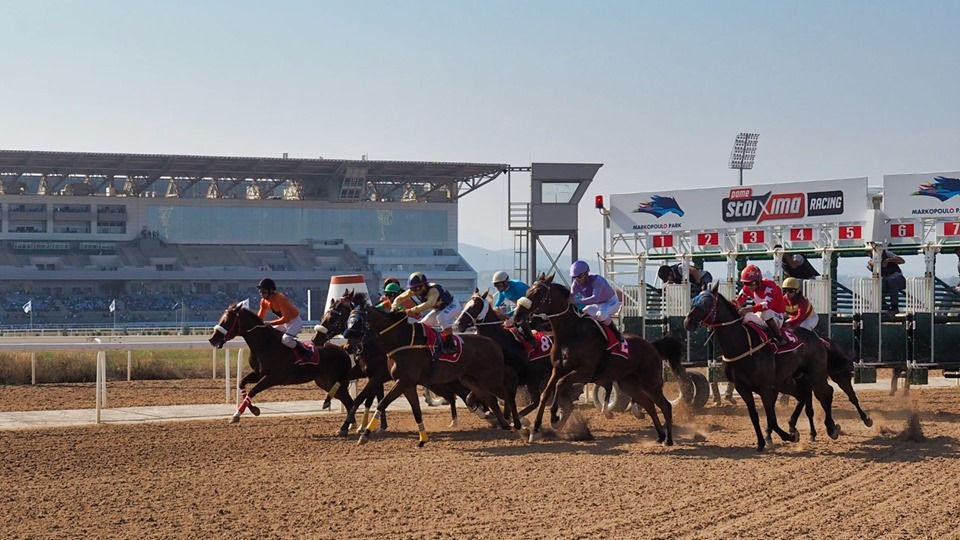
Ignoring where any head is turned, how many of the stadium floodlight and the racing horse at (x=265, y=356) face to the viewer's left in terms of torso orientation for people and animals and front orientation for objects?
1

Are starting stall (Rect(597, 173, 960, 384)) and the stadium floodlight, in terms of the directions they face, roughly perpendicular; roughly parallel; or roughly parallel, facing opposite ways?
roughly perpendicular

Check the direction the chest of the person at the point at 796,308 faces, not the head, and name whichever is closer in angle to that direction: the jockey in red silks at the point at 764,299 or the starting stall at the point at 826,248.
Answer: the jockey in red silks

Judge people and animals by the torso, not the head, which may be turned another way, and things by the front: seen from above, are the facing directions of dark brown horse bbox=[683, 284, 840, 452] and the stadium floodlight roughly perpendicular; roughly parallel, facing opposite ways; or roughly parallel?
roughly perpendicular

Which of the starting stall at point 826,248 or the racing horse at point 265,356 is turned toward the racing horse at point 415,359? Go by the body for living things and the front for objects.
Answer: the starting stall

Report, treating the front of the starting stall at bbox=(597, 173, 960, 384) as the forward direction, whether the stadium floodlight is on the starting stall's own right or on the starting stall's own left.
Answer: on the starting stall's own right

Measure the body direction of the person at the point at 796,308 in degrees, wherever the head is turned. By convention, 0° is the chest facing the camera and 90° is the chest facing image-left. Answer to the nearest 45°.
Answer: approximately 45°

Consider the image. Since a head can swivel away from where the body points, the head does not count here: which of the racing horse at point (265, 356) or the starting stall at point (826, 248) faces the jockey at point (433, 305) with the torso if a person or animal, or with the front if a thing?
the starting stall

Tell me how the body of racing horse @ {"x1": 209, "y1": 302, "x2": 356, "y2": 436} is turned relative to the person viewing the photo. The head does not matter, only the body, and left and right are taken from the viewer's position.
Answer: facing to the left of the viewer

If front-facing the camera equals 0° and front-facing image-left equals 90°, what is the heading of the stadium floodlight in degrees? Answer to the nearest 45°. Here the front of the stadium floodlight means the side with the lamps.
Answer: approximately 315°

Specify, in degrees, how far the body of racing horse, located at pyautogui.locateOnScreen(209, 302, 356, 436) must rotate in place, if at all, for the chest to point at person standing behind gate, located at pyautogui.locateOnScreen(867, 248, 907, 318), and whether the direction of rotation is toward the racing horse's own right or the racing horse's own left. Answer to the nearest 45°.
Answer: approximately 180°

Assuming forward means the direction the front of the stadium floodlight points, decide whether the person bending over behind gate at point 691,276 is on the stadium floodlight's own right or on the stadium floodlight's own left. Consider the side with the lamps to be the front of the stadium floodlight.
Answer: on the stadium floodlight's own right
